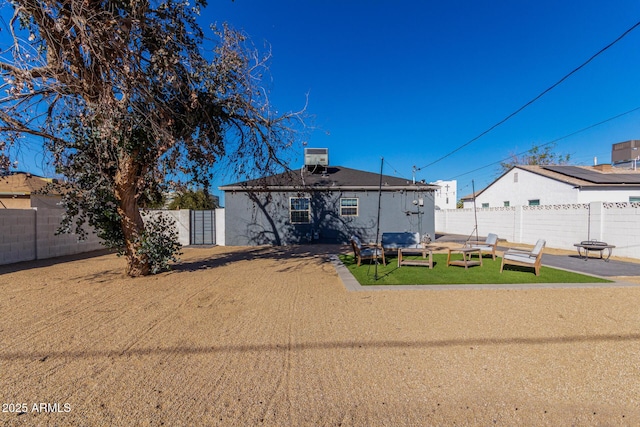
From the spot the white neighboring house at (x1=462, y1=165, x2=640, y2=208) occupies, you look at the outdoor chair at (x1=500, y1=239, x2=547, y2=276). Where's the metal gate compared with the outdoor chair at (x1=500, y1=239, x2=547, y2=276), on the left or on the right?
right

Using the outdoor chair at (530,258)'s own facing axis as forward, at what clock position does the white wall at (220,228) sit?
The white wall is roughly at 12 o'clock from the outdoor chair.

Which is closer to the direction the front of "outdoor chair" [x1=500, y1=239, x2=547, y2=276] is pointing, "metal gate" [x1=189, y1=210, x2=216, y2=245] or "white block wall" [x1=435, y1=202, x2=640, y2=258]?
the metal gate

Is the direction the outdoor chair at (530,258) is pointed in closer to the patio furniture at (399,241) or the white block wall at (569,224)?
the patio furniture

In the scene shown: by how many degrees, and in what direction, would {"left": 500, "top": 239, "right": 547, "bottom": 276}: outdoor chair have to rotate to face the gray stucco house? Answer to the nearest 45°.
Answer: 0° — it already faces it

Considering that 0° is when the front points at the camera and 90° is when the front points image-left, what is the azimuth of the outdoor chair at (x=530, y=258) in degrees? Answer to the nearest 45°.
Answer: approximately 90°

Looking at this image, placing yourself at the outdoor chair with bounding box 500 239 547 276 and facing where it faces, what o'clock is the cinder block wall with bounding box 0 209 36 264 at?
The cinder block wall is roughly at 11 o'clock from the outdoor chair.

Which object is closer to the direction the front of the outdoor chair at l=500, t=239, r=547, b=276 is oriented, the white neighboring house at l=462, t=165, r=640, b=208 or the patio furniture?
the patio furniture

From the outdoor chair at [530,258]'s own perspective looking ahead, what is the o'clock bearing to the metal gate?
The metal gate is roughly at 12 o'clock from the outdoor chair.

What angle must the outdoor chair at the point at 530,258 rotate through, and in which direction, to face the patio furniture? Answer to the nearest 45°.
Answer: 0° — it already faces it
